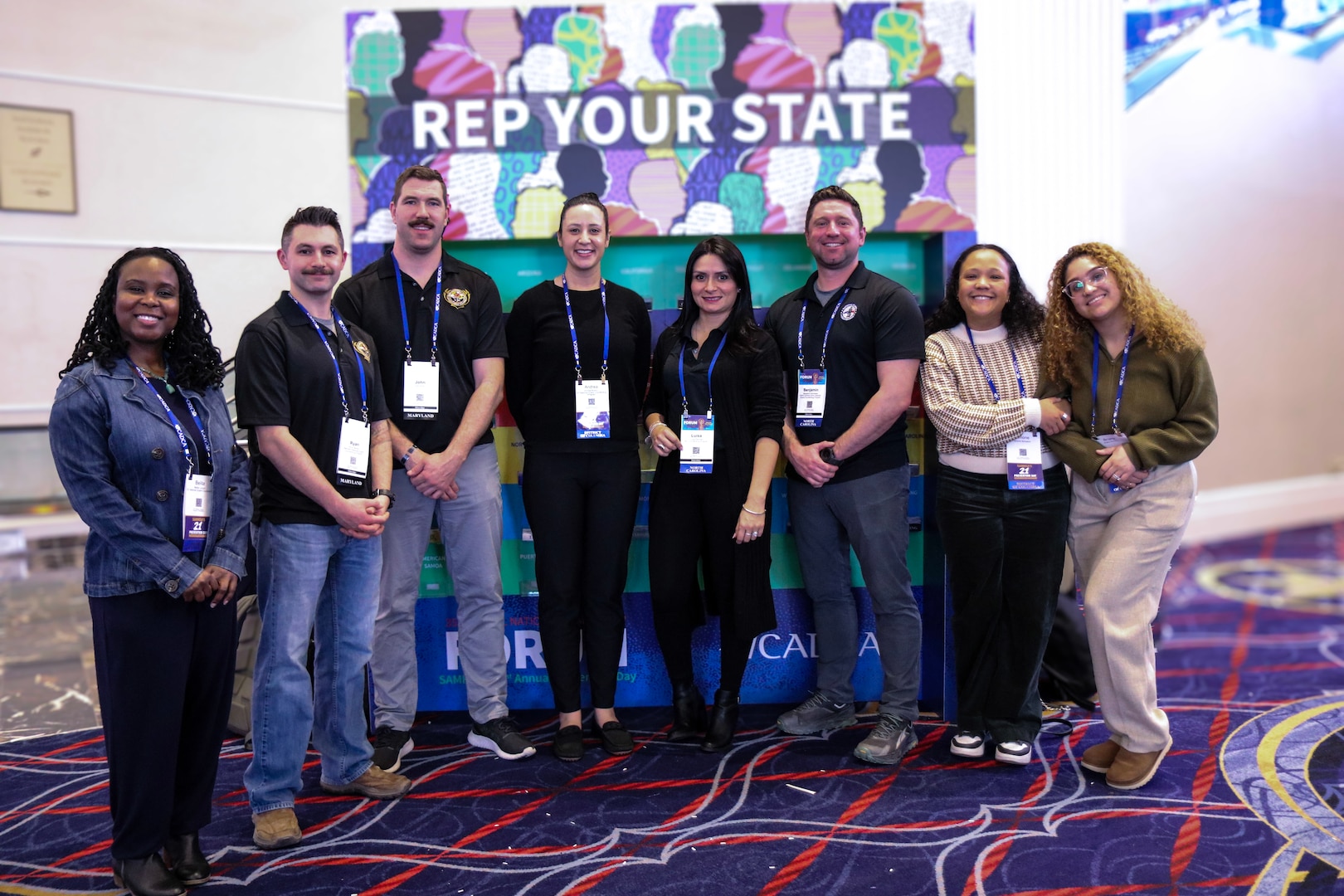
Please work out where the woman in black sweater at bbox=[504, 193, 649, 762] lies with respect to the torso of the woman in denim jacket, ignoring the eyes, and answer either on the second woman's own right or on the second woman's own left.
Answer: on the second woman's own left

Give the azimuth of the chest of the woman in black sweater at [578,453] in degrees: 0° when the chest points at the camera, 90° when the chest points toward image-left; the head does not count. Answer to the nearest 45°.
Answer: approximately 0°

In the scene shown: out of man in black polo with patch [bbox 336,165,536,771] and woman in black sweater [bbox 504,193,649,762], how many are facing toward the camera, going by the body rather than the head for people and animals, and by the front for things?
2
